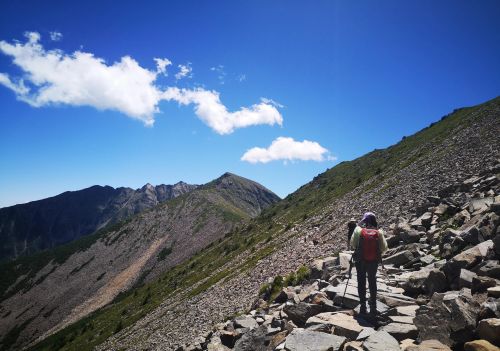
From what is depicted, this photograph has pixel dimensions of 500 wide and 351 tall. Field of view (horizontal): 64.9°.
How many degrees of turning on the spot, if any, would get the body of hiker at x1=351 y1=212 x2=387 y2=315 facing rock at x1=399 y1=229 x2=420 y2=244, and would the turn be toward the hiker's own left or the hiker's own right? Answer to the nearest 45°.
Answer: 0° — they already face it

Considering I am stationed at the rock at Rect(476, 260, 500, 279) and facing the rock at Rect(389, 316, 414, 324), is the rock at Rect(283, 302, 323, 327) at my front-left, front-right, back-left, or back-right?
front-right

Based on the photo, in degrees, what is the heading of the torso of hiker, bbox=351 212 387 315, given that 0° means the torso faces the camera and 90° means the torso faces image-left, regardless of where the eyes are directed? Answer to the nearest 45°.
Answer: approximately 180°

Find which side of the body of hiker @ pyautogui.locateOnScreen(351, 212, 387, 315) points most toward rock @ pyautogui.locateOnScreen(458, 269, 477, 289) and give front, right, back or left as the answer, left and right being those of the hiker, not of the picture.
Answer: right

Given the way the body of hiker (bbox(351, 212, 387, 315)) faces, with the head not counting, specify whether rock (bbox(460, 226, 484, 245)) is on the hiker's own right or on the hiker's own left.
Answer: on the hiker's own right

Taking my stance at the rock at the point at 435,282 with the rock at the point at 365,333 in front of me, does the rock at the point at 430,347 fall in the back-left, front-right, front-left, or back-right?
front-left

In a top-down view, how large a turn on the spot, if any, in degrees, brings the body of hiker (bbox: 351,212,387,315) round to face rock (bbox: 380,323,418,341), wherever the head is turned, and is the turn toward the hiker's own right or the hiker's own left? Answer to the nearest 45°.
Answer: approximately 180°

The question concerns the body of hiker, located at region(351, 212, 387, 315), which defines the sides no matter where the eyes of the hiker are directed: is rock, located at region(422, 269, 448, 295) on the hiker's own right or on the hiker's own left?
on the hiker's own right

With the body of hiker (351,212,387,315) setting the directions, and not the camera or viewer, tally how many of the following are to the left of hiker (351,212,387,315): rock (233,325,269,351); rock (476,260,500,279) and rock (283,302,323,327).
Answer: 2

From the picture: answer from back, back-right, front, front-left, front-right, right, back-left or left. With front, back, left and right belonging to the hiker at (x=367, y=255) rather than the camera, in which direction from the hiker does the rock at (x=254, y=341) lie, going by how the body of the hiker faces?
left

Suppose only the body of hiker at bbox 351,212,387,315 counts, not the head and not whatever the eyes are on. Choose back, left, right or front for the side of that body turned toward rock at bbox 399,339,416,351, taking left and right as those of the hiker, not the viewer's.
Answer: back

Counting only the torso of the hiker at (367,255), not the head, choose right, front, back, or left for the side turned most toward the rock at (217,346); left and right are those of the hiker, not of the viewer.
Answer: left

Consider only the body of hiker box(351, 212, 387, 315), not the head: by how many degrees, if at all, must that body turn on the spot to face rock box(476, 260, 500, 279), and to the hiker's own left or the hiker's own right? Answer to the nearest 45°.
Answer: approximately 90° to the hiker's own right
